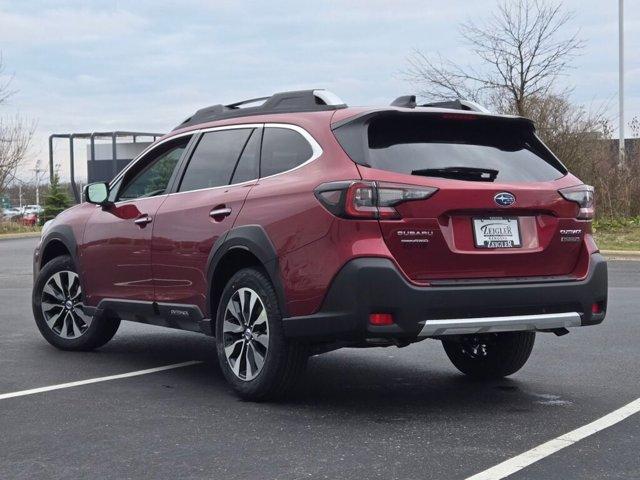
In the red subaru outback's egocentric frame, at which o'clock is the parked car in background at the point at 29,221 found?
The parked car in background is roughly at 1 o'clock from the red subaru outback.

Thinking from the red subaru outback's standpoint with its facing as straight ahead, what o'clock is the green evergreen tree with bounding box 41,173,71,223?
The green evergreen tree is roughly at 1 o'clock from the red subaru outback.

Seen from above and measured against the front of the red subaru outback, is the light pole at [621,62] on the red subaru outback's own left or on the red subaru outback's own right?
on the red subaru outback's own right

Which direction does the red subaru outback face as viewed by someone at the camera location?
facing away from the viewer and to the left of the viewer

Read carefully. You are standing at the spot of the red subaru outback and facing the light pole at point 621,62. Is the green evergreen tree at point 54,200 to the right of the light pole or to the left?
left

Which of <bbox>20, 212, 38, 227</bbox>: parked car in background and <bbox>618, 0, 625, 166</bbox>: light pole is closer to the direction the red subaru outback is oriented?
the parked car in background

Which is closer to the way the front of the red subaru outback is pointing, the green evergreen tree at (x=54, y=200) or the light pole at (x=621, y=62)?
the green evergreen tree
